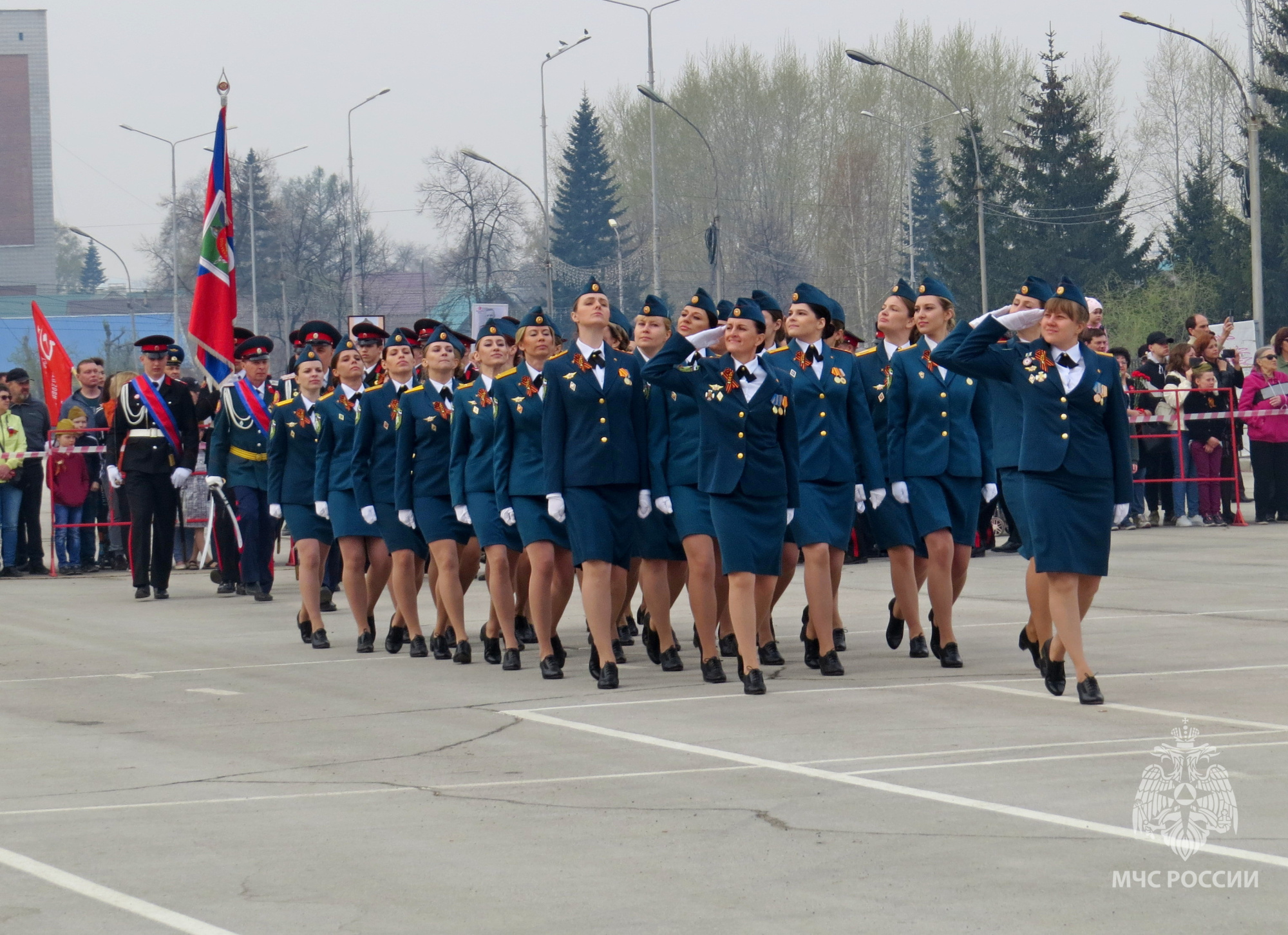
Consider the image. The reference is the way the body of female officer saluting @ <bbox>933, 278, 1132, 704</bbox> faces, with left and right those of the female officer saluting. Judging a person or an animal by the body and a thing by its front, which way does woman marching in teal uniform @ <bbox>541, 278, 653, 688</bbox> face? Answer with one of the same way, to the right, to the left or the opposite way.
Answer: the same way

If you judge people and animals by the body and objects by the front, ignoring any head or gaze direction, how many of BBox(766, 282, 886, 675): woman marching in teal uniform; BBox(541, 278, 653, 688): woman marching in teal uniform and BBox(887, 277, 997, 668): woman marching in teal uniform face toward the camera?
3

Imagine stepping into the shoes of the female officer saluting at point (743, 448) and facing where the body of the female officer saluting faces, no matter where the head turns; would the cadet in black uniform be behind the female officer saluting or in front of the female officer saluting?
behind

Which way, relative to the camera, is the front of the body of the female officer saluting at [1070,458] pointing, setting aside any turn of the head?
toward the camera

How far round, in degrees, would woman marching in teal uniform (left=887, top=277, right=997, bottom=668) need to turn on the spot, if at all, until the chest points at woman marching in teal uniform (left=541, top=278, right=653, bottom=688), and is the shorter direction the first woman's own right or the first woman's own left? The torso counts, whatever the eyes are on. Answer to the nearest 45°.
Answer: approximately 45° to the first woman's own right

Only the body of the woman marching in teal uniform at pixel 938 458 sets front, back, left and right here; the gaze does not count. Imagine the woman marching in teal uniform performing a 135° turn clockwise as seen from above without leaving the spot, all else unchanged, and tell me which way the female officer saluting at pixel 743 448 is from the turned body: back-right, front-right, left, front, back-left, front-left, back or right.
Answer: left

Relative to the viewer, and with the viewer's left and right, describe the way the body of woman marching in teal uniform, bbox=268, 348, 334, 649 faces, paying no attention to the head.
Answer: facing the viewer and to the right of the viewer

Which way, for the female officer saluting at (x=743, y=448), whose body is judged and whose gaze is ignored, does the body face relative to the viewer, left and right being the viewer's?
facing the viewer

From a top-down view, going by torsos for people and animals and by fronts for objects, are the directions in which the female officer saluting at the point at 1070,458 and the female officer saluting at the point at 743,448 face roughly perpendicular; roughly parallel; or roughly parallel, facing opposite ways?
roughly parallel

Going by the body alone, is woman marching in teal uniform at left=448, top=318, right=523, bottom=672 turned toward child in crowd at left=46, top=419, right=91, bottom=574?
no

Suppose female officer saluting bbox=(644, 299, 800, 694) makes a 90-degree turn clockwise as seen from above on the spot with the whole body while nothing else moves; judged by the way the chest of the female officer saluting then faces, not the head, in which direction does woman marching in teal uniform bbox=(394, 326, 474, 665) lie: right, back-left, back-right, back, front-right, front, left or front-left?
front-right

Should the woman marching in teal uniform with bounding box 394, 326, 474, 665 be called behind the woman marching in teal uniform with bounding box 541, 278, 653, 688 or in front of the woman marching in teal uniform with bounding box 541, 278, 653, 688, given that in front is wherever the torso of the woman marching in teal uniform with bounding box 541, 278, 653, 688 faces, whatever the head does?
behind

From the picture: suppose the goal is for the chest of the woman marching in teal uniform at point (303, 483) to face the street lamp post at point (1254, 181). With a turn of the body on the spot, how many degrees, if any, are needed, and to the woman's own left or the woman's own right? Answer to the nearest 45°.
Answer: approximately 90° to the woman's own left

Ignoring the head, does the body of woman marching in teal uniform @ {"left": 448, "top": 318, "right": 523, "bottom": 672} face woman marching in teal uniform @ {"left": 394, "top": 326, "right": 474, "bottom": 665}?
no

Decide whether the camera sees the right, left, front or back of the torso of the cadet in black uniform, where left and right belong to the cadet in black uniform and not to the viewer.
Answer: front

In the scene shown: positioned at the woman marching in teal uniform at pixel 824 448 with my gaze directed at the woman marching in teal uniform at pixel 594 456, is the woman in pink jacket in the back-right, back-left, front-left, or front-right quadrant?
back-right

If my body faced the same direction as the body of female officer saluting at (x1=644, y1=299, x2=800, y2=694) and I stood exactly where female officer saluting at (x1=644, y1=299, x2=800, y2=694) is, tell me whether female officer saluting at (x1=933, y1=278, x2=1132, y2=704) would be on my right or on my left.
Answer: on my left
